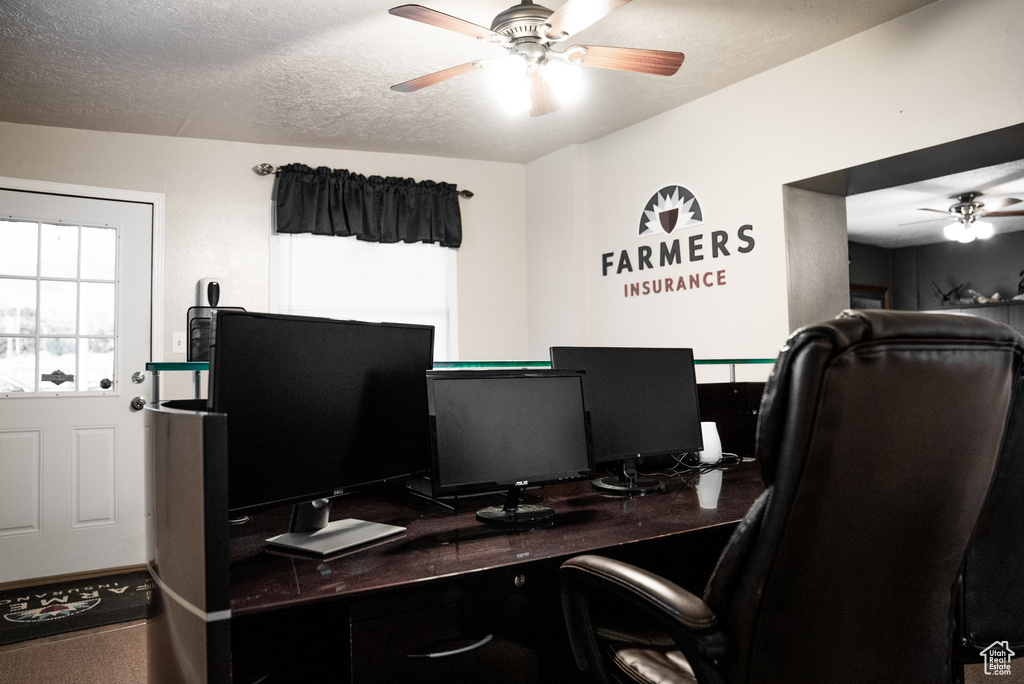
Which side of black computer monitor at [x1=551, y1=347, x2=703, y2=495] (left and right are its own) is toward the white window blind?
back

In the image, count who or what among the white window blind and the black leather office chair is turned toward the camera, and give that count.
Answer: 1

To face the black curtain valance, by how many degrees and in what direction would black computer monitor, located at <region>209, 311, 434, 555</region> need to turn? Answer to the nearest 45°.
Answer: approximately 135° to its left

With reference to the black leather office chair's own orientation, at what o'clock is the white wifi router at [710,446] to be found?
The white wifi router is roughly at 1 o'clock from the black leather office chair.

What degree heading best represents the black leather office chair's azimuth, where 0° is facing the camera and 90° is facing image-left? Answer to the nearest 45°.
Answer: approximately 135°

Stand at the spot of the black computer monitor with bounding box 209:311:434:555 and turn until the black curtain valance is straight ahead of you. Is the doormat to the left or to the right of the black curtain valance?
left

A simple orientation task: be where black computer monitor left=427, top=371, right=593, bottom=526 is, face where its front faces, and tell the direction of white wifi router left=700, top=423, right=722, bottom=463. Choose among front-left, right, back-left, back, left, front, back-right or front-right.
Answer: left

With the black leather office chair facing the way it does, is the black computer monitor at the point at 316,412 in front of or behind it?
in front

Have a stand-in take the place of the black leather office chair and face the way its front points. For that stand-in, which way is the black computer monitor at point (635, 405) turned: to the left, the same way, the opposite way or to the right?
the opposite way

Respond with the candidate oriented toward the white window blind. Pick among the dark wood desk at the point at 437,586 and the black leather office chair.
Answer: the black leather office chair

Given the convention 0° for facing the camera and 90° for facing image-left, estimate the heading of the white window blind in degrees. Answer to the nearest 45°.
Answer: approximately 0°

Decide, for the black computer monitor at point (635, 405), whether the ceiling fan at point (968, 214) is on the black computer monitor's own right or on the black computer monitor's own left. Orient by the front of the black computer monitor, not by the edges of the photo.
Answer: on the black computer monitor's own left
